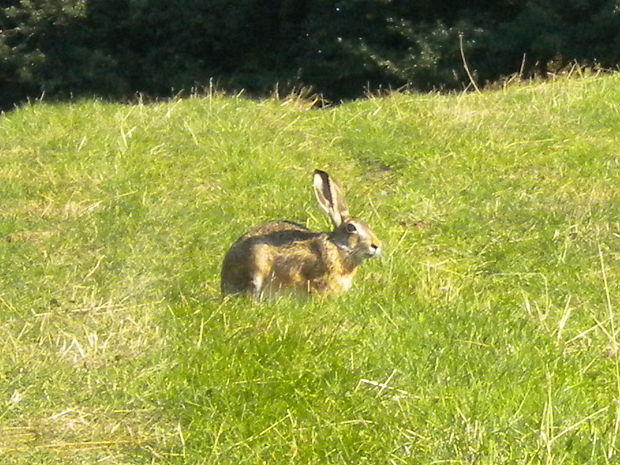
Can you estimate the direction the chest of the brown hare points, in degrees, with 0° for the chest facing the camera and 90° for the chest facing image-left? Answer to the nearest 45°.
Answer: approximately 270°
